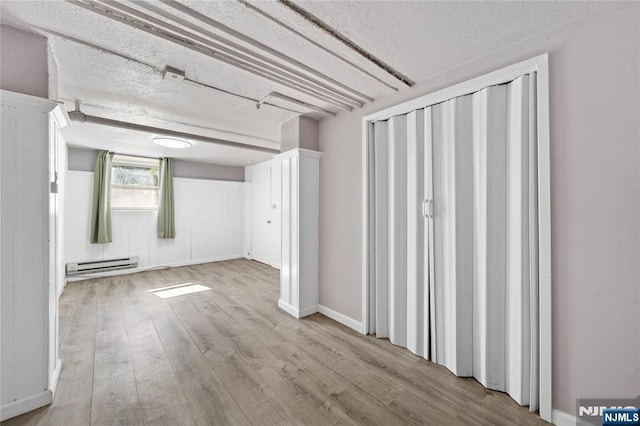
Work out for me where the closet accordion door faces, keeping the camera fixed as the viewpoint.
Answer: facing the viewer and to the left of the viewer

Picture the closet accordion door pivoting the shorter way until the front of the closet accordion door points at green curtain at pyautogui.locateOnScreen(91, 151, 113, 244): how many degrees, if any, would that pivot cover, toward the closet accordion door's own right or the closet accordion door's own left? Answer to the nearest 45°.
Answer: approximately 45° to the closet accordion door's own right

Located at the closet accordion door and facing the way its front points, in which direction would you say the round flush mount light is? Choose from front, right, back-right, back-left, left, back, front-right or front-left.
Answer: front-right

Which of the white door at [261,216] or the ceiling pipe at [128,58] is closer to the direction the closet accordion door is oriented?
the ceiling pipe

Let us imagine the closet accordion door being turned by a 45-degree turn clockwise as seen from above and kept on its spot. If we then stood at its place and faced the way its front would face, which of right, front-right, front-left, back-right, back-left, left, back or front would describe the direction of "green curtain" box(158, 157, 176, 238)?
front

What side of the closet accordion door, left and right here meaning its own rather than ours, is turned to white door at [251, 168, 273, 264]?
right

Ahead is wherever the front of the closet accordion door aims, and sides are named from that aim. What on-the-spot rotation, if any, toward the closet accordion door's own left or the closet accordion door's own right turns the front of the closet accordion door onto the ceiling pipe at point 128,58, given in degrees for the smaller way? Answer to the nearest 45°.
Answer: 0° — it already faces it

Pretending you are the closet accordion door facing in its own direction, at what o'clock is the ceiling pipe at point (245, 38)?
The ceiling pipe is roughly at 12 o'clock from the closet accordion door.

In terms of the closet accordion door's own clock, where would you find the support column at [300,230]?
The support column is roughly at 2 o'clock from the closet accordion door.

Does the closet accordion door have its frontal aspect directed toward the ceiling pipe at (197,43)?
yes

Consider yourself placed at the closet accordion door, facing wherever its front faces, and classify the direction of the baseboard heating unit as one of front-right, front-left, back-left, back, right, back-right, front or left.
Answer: front-right

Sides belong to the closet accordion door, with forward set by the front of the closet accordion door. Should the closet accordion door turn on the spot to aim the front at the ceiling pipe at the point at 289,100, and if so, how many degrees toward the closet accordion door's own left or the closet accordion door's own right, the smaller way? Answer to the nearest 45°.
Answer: approximately 45° to the closet accordion door's own right

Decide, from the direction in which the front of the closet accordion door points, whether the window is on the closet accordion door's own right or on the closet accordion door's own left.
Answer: on the closet accordion door's own right
